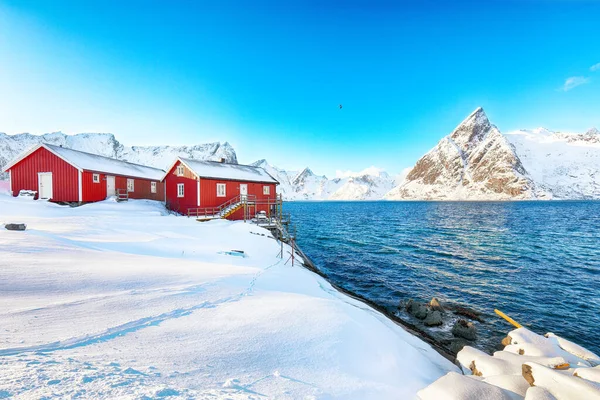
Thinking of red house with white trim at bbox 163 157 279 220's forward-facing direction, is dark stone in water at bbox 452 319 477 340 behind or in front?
in front

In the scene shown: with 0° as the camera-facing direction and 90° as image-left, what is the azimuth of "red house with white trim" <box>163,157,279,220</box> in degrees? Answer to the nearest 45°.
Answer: approximately 315°

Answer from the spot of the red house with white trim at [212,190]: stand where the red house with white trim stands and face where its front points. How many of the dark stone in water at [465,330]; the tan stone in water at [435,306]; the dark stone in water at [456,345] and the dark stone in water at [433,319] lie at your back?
0

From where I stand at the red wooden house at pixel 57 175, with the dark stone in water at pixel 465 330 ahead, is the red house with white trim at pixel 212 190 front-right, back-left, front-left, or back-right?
front-left

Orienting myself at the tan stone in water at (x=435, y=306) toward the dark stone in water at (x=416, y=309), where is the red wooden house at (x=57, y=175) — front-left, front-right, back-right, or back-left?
front-right

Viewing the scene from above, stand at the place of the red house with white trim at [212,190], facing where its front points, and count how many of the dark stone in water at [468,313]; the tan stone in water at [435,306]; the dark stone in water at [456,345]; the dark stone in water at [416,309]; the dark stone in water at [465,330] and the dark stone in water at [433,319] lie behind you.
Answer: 0

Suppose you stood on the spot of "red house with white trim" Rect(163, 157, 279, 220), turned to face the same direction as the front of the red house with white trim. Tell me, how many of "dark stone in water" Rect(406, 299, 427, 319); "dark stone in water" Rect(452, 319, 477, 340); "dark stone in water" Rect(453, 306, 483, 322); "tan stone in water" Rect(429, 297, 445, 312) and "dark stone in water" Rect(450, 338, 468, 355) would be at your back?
0

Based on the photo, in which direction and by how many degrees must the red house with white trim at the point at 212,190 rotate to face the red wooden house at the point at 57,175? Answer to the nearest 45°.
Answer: approximately 135° to its right

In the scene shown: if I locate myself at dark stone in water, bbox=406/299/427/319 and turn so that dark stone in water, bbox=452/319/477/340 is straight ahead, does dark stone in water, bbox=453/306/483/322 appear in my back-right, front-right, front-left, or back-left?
front-left

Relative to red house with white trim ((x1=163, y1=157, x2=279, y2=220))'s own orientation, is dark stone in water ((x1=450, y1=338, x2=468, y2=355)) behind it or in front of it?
in front
